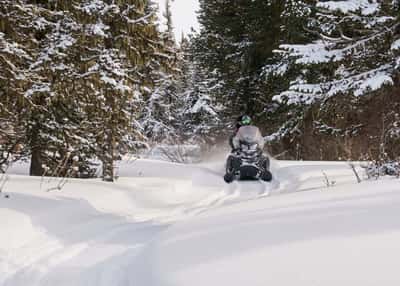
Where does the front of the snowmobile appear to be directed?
toward the camera

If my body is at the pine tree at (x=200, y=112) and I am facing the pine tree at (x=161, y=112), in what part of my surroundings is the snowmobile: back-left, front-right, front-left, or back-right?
back-left

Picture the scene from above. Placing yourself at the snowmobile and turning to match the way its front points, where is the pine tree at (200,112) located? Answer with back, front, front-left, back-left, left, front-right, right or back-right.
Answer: back

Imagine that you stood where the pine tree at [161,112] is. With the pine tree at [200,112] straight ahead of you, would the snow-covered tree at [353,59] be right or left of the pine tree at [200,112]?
right

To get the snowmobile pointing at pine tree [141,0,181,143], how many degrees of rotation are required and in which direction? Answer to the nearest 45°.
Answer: approximately 180°
